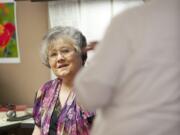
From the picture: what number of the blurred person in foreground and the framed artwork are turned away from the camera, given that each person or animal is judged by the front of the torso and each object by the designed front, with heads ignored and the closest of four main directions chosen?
1

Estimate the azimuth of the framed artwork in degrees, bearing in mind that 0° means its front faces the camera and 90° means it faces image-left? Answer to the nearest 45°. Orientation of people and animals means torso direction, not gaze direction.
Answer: approximately 0°

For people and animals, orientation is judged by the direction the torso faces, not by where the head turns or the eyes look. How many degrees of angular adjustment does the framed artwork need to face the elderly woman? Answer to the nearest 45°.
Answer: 0° — it already faces them

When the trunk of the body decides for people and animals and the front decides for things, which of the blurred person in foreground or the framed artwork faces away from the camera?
the blurred person in foreground

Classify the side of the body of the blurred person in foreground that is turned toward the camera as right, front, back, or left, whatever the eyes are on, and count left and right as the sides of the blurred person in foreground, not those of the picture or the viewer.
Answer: back

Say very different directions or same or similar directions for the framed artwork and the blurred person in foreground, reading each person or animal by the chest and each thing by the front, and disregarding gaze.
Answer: very different directions
